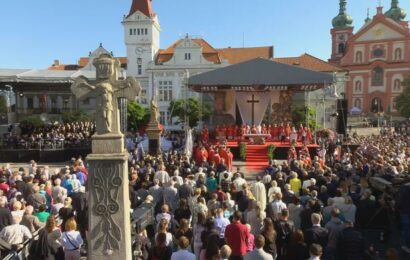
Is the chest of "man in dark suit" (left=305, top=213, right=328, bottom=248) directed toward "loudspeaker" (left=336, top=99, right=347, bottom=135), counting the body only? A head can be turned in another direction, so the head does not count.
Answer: yes

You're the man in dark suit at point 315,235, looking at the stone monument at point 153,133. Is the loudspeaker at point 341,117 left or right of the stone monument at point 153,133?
right

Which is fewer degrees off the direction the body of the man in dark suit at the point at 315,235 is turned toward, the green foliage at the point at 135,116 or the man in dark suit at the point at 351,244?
the green foliage

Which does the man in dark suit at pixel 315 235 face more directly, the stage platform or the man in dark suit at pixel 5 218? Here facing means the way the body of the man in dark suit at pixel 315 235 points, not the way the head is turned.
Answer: the stage platform

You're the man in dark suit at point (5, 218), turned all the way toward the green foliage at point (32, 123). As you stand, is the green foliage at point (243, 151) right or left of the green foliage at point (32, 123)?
right

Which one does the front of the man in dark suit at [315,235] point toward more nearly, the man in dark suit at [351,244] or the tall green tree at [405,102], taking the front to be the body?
the tall green tree

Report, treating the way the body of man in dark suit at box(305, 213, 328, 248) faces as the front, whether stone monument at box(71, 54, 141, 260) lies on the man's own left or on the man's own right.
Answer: on the man's own left

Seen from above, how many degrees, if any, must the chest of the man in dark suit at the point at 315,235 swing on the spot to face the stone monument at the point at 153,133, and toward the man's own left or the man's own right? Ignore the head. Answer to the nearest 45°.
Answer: approximately 45° to the man's own left

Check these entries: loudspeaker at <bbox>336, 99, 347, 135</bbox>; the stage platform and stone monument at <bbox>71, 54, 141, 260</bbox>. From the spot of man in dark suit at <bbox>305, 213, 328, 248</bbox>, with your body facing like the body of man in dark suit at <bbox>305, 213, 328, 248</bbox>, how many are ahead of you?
2

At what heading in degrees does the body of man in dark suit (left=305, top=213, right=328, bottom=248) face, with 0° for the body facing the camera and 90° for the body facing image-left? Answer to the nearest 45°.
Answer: approximately 180°

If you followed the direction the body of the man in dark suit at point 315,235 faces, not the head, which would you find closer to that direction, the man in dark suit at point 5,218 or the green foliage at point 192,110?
the green foliage

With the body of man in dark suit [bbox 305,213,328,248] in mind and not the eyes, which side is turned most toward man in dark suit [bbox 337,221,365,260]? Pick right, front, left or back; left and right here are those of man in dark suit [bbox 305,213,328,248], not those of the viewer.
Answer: right

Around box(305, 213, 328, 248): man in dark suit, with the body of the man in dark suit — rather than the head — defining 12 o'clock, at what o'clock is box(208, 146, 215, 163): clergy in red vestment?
The clergy in red vestment is roughly at 11 o'clock from the man in dark suit.
